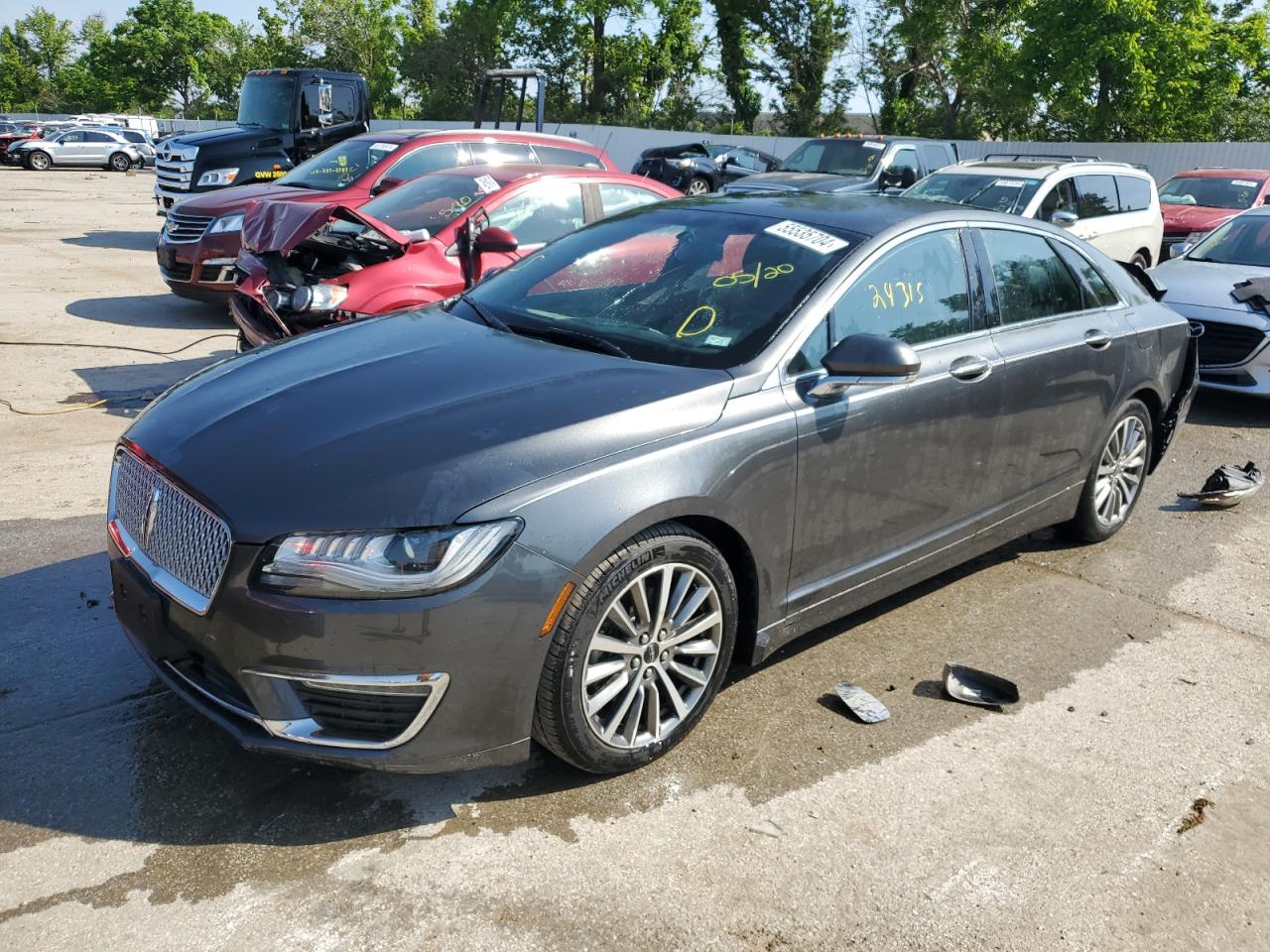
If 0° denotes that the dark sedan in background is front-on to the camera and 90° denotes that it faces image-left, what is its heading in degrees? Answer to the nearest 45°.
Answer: approximately 45°

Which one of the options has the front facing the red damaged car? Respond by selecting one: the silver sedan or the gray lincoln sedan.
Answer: the silver sedan

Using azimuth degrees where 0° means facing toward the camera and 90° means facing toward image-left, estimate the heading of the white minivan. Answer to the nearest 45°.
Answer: approximately 45°

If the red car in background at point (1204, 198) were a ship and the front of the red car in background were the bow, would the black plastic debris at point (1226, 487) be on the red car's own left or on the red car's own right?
on the red car's own left

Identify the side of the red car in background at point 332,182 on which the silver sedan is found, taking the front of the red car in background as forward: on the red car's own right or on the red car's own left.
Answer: on the red car's own left

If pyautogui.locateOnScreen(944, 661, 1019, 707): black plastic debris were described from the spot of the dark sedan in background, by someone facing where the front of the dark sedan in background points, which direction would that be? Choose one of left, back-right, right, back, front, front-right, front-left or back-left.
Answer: front-left

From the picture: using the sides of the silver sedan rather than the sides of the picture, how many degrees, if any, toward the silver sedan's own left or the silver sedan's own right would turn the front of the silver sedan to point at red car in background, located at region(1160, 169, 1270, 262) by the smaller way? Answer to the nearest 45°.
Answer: approximately 135° to the silver sedan's own right

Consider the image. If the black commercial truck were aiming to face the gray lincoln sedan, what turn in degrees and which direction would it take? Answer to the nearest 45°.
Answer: approximately 45° to its left

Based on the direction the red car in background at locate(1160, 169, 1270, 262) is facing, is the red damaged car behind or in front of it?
in front

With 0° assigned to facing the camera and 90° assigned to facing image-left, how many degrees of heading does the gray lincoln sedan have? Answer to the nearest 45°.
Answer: approximately 45°
